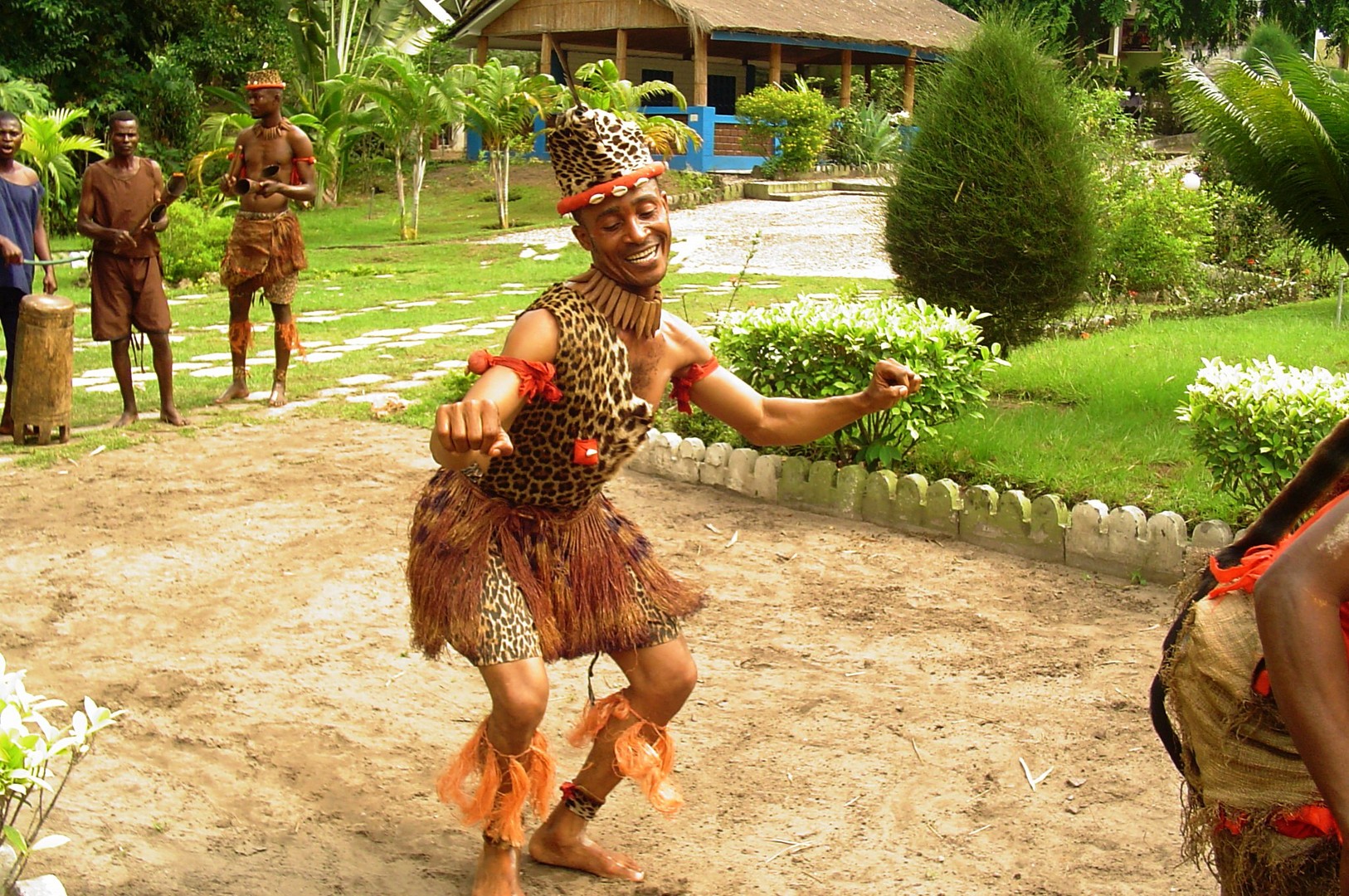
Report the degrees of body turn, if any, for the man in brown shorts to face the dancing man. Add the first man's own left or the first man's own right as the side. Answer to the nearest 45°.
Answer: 0° — they already face them

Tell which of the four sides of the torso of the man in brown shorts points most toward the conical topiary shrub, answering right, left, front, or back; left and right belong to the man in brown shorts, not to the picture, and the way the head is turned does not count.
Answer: left

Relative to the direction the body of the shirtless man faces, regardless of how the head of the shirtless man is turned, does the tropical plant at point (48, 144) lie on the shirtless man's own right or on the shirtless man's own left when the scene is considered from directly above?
on the shirtless man's own right

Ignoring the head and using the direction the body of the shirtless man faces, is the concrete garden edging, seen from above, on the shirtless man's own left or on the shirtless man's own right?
on the shirtless man's own left

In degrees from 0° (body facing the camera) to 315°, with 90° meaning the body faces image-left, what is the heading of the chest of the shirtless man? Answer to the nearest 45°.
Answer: approximately 45°

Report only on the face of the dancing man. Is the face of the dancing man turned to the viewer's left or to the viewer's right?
to the viewer's right

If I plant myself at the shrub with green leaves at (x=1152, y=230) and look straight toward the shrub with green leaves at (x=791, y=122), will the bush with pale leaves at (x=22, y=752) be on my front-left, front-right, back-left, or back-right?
back-left
